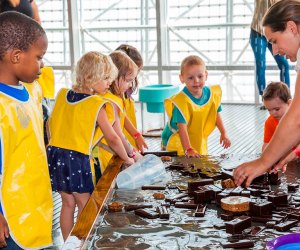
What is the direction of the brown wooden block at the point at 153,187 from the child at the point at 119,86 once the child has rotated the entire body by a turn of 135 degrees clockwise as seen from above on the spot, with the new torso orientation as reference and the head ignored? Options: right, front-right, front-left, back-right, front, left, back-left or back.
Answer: front-left

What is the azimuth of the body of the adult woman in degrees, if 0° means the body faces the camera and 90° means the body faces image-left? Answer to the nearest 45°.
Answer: approximately 90°

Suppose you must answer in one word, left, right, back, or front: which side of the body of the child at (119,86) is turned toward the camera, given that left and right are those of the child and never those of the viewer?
right

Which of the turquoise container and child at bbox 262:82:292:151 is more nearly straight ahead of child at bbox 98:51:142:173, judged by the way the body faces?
the child

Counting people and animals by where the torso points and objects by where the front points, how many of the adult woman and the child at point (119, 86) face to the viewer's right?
1

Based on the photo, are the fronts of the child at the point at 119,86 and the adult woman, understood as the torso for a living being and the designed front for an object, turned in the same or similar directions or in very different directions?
very different directions

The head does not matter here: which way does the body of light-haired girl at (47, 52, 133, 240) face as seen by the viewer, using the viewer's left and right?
facing away from the viewer and to the right of the viewer

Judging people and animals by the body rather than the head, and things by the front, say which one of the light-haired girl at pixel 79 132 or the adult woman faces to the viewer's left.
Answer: the adult woman

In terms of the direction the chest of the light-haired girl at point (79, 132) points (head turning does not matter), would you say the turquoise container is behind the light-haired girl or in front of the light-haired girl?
in front

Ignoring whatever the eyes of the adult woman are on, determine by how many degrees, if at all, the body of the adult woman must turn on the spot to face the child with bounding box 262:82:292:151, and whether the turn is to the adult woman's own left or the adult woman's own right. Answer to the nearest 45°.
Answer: approximately 90° to the adult woman's own right
